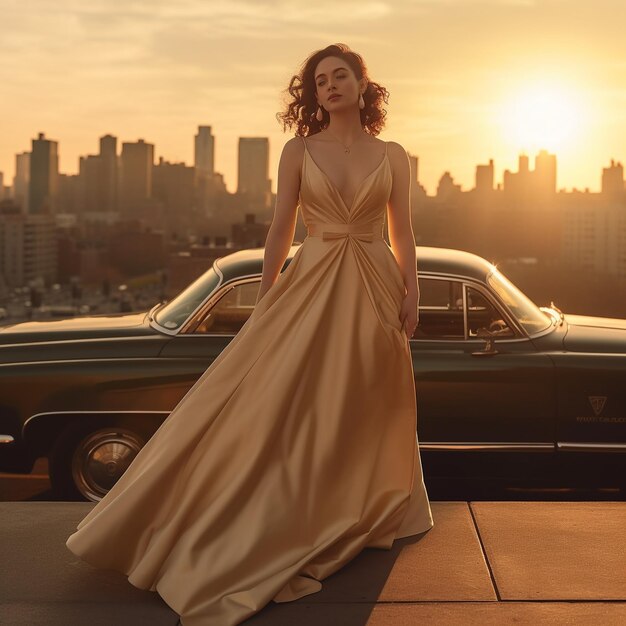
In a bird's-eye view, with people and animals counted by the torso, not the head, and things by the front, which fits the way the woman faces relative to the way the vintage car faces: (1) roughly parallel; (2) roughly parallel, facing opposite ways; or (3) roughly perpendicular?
roughly perpendicular

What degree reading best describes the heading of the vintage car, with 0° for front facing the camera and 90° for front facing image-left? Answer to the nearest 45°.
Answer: approximately 270°

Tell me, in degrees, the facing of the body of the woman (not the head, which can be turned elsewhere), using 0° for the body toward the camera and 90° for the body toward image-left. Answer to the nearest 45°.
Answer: approximately 0°

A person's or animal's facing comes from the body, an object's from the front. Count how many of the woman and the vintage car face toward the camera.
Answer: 1
